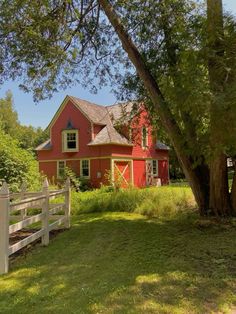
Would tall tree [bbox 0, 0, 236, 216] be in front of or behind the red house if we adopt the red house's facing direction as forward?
in front

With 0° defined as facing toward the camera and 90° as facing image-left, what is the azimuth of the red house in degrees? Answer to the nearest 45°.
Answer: approximately 315°

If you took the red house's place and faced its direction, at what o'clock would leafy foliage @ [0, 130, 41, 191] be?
The leafy foliage is roughly at 2 o'clock from the red house.
